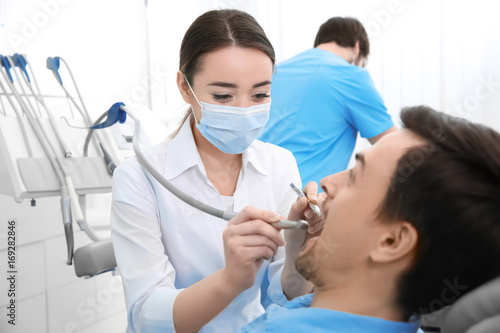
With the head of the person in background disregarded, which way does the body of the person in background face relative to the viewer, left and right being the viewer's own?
facing away from the viewer and to the right of the viewer

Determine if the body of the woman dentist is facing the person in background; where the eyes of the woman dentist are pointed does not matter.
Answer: no

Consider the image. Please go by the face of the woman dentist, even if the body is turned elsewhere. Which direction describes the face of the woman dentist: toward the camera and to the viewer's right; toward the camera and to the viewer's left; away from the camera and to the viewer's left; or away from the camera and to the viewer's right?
toward the camera and to the viewer's right

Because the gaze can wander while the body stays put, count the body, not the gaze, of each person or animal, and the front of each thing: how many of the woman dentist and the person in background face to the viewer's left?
0

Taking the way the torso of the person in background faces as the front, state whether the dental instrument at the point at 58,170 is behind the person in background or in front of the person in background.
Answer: behind

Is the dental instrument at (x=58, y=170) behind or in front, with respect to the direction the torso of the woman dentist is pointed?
behind

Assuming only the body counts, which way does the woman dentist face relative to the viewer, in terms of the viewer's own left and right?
facing the viewer and to the right of the viewer

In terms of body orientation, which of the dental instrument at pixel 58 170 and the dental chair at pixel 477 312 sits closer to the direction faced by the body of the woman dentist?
the dental chair

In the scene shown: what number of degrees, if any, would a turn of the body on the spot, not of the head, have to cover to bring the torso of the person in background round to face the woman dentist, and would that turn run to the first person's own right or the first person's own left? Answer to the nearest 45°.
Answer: approximately 135° to the first person's own right
